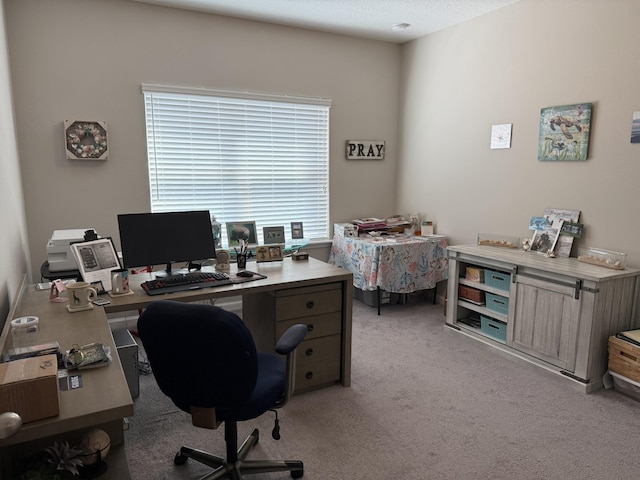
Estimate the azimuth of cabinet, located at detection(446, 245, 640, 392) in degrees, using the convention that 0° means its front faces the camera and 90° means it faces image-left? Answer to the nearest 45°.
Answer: approximately 45°

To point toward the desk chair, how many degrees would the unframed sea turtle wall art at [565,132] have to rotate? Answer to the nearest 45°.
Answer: approximately 45° to its left

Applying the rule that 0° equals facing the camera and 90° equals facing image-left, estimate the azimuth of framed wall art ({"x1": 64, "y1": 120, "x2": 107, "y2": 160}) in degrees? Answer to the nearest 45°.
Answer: approximately 0°

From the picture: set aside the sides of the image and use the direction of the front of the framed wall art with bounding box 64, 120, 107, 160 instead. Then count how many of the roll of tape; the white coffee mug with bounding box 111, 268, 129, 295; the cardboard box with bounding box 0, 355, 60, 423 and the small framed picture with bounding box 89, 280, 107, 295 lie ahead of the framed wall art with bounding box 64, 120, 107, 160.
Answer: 4

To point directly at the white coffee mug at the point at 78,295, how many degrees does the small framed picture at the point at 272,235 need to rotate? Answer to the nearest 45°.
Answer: approximately 45° to its right

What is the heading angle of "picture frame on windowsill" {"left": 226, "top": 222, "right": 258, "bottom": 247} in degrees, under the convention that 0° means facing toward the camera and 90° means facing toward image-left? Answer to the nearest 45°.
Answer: approximately 0°

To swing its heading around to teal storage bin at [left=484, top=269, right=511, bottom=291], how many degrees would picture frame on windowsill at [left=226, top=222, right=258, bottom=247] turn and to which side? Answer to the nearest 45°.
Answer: approximately 90° to its left

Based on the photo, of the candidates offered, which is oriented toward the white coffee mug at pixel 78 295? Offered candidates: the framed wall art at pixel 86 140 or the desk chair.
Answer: the framed wall art

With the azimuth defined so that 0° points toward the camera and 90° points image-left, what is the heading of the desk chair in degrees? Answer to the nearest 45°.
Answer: approximately 225°
